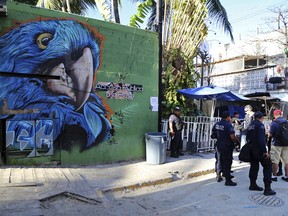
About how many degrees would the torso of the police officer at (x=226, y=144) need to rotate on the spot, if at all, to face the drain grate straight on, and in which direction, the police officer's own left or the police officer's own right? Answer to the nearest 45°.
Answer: approximately 90° to the police officer's own right

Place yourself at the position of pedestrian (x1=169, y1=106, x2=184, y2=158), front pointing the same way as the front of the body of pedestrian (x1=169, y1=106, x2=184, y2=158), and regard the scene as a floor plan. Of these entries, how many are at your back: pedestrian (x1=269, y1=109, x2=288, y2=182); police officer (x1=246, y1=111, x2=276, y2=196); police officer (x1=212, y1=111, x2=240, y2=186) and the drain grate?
0

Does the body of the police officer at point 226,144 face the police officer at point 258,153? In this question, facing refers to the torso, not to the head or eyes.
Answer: no

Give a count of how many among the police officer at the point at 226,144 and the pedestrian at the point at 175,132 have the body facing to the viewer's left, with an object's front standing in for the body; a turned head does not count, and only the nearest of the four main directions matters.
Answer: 0

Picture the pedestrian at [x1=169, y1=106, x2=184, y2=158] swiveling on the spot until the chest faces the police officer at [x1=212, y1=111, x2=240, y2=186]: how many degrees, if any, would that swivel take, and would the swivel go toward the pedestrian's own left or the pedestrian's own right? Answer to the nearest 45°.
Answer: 0° — they already face them

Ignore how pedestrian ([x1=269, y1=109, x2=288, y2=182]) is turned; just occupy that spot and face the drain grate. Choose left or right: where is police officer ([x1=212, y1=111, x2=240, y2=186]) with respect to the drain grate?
right

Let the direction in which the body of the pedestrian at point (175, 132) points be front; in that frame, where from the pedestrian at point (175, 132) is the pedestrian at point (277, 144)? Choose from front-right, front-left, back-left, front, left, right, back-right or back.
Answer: front

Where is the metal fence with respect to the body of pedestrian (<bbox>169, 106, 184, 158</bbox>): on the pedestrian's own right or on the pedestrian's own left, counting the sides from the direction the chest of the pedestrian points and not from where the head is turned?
on the pedestrian's own left

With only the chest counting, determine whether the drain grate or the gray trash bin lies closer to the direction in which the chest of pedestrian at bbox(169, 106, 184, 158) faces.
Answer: the drain grate

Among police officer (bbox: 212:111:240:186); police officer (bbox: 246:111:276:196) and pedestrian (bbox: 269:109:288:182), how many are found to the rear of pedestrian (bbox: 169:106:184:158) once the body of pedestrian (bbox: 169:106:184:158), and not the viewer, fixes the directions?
0

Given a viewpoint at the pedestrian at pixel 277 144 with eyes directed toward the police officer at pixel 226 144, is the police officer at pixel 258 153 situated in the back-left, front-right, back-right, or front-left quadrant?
front-left

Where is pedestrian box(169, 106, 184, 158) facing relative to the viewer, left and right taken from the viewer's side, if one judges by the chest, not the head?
facing the viewer and to the right of the viewer

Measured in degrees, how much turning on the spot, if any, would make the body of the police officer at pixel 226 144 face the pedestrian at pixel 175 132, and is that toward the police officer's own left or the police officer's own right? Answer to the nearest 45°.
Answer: approximately 90° to the police officer's own left

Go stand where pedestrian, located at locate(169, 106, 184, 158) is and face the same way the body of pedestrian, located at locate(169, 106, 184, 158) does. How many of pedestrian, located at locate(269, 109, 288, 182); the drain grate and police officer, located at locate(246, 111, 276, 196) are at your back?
0

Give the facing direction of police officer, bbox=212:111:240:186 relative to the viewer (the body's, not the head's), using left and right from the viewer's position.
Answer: facing away from the viewer and to the right of the viewer
